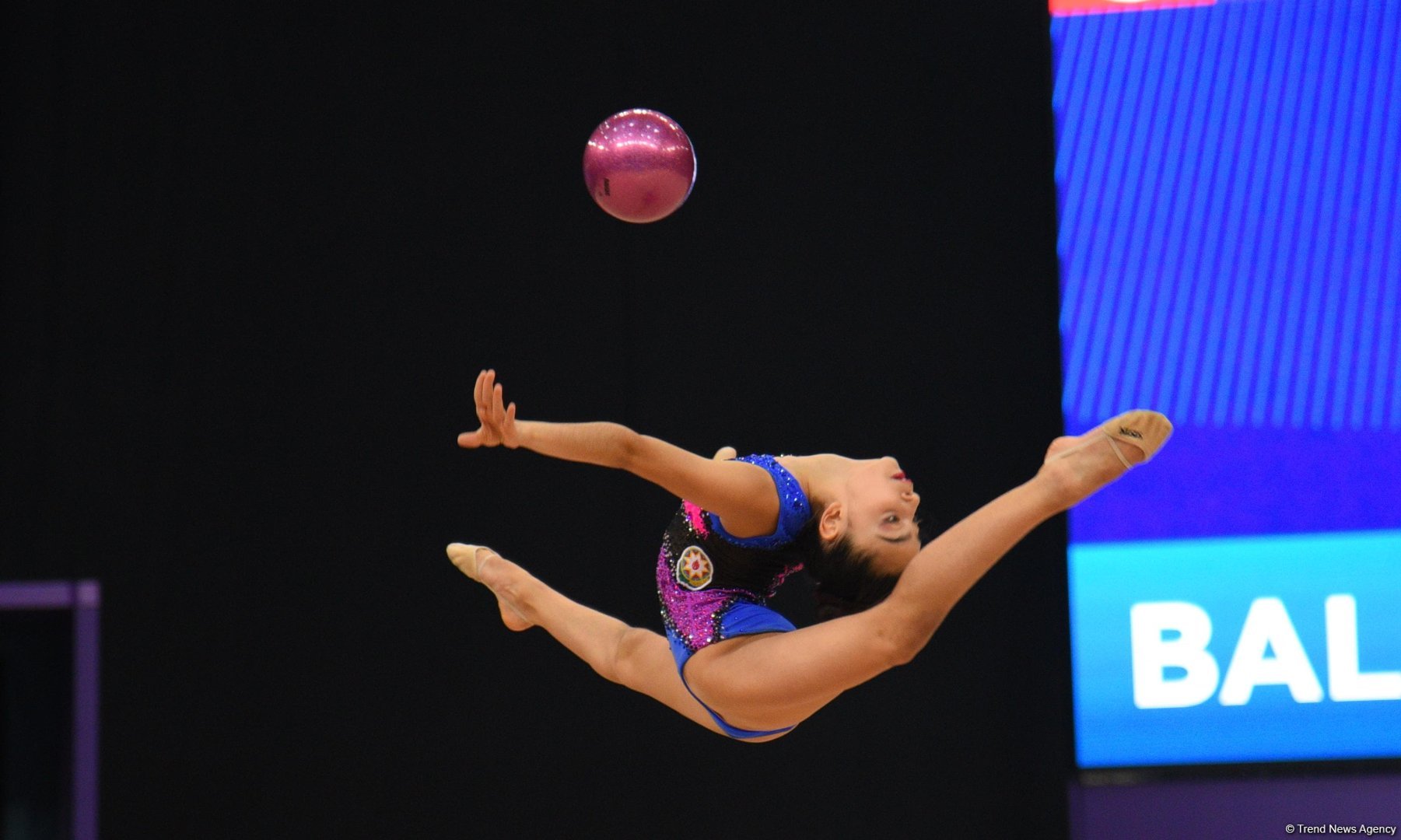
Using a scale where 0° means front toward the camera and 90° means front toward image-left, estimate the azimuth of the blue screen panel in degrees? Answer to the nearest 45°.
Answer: approximately 0°

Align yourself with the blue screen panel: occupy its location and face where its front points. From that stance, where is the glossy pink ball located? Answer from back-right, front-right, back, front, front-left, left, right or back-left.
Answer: front-right
